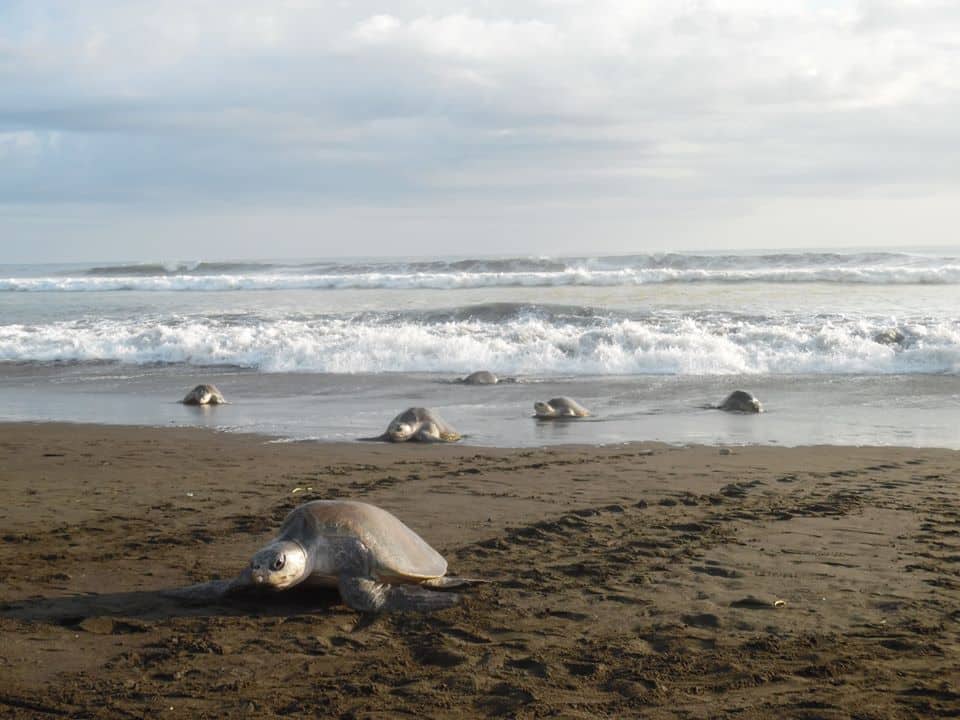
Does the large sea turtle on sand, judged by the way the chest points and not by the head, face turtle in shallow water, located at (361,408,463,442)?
no

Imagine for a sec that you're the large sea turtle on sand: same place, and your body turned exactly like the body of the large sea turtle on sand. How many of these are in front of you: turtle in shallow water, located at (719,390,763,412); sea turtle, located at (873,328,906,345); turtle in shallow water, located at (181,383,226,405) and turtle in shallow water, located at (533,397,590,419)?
0

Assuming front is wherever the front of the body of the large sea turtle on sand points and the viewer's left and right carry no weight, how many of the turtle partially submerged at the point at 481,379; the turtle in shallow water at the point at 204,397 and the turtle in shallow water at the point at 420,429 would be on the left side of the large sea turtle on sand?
0

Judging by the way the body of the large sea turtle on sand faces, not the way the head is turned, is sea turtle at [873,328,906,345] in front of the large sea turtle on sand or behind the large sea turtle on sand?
behind

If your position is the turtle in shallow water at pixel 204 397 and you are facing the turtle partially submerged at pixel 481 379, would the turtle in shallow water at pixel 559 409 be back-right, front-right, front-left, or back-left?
front-right

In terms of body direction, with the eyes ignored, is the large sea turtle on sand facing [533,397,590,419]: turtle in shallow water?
no

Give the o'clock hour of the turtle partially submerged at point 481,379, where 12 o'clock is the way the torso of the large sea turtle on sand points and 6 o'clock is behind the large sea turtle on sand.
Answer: The turtle partially submerged is roughly at 5 o'clock from the large sea turtle on sand.

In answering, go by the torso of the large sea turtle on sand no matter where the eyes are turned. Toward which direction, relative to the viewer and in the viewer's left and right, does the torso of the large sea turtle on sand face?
facing the viewer and to the left of the viewer

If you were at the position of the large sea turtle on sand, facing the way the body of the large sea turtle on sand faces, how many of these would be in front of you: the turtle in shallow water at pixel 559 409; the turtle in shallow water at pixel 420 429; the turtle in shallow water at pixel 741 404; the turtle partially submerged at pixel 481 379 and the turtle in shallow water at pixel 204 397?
0

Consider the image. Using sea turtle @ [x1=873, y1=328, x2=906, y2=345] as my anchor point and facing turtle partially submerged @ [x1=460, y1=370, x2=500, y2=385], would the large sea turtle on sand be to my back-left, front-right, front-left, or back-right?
front-left

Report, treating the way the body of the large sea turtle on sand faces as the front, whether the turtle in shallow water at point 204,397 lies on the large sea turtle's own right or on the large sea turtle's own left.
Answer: on the large sea turtle's own right

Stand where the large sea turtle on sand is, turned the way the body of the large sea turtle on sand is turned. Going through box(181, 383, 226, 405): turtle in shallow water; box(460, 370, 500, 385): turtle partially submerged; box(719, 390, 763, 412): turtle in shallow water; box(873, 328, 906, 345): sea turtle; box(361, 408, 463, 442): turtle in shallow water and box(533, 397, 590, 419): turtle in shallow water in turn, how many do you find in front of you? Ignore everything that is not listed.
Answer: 0

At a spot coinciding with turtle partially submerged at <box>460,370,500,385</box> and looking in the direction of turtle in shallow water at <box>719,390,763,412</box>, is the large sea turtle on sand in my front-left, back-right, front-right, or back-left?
front-right

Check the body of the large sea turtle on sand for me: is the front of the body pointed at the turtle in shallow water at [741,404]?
no
